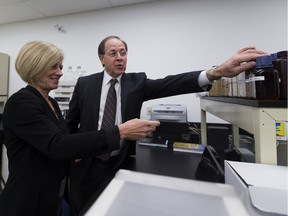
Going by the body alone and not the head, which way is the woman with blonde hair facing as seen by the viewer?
to the viewer's right

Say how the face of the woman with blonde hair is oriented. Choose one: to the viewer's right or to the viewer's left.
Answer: to the viewer's right

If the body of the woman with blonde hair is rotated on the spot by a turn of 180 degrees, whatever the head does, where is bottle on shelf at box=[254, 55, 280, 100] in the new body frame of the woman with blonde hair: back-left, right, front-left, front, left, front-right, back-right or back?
back-left

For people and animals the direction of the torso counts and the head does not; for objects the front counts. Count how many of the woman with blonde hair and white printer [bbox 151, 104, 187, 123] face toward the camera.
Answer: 1

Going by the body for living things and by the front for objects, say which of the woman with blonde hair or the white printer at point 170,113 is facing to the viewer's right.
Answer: the woman with blonde hair

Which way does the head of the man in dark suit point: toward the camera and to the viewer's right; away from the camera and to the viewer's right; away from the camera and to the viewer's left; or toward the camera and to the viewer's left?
toward the camera and to the viewer's right

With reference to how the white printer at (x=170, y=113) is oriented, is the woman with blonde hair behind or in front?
in front

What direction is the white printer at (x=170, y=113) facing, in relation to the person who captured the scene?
facing the viewer

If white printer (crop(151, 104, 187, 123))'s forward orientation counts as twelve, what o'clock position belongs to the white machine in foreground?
The white machine in foreground is roughly at 12 o'clock from the white printer.

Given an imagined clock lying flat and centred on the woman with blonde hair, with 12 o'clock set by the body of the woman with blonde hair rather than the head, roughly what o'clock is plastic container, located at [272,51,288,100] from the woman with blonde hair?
The plastic container is roughly at 1 o'clock from the woman with blonde hair.
